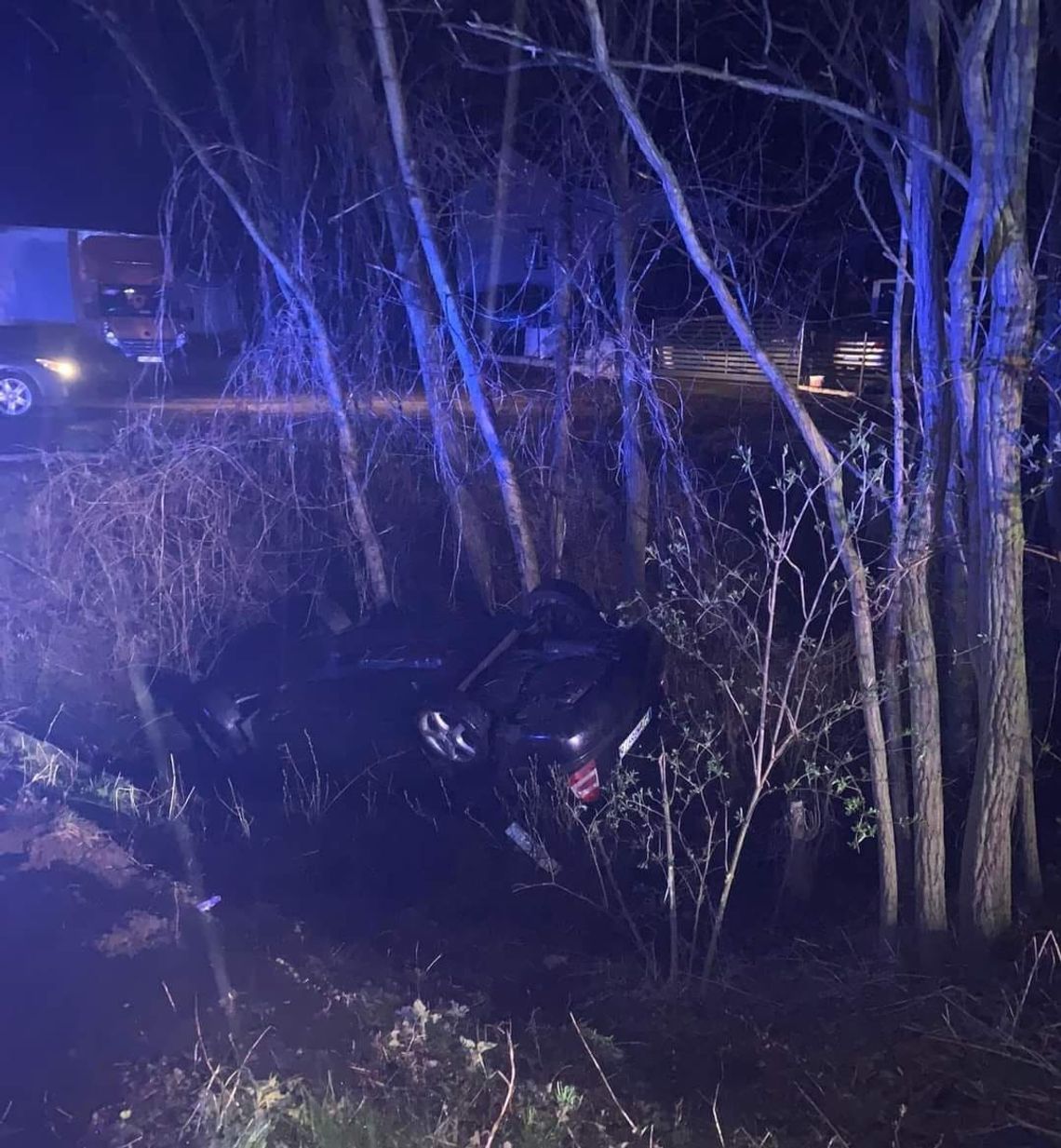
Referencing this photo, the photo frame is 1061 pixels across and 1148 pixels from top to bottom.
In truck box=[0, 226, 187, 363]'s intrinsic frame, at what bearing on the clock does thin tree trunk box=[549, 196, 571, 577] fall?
The thin tree trunk is roughly at 1 o'clock from the truck.

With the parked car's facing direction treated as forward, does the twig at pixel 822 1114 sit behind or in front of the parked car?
in front

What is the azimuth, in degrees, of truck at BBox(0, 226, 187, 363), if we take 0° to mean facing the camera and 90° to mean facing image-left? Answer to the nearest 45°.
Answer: approximately 315°

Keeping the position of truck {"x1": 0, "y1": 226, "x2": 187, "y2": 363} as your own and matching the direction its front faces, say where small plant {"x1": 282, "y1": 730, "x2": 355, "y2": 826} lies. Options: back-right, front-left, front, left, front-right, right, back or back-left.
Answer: front-right

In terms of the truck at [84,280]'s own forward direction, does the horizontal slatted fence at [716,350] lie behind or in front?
in front

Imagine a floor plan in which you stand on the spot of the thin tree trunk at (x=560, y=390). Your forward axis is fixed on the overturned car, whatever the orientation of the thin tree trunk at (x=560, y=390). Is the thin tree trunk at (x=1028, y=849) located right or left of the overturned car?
left

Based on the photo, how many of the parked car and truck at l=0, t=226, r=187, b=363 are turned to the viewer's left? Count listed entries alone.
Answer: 0

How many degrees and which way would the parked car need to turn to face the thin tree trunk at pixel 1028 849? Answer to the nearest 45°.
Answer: approximately 45° to its right

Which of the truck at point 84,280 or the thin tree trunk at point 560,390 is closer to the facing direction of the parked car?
the thin tree trunk

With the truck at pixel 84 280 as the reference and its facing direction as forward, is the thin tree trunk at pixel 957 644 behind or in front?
in front

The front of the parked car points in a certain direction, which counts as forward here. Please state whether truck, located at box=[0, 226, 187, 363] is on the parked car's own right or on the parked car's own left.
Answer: on the parked car's own left

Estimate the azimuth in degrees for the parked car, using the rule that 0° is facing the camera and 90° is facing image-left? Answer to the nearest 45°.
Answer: approximately 315°
